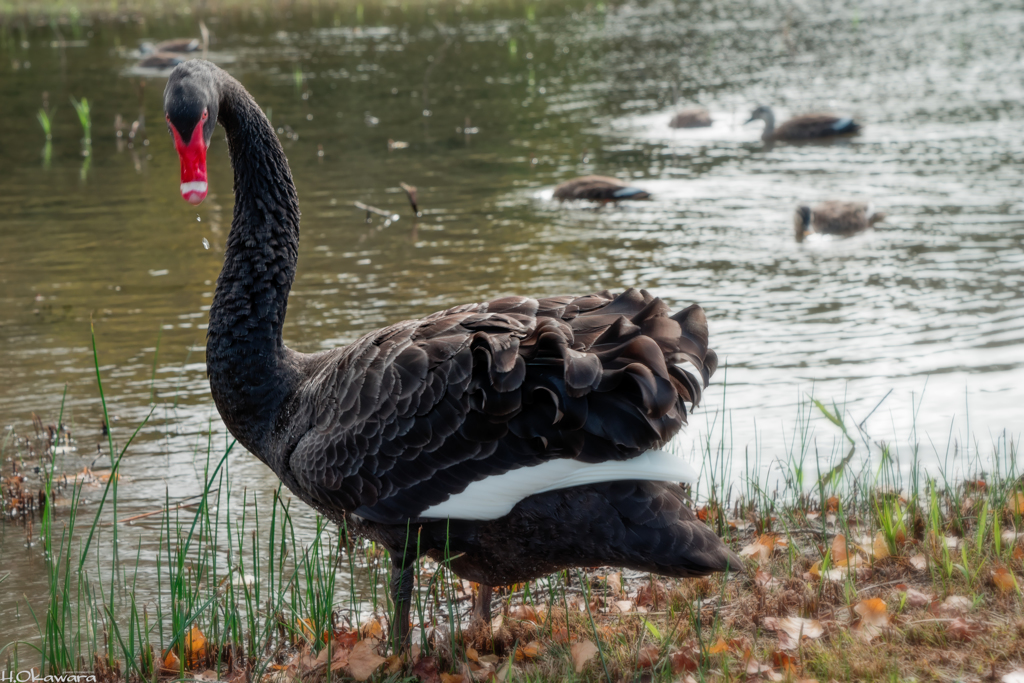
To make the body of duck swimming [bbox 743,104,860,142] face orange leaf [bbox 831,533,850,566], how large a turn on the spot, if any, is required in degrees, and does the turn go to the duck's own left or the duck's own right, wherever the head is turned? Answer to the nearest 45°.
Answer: approximately 90° to the duck's own left

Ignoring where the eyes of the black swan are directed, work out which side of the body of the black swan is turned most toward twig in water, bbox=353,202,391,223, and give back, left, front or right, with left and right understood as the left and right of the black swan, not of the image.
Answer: right

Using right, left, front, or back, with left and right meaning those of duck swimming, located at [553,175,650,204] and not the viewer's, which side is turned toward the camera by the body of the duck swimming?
left

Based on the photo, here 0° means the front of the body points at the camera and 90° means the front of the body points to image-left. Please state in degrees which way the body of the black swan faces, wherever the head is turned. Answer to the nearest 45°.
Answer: approximately 90°

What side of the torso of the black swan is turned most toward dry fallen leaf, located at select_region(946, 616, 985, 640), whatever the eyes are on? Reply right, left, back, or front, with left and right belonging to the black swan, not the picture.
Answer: back

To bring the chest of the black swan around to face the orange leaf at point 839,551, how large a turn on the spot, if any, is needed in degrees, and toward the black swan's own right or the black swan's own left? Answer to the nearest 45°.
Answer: approximately 180°

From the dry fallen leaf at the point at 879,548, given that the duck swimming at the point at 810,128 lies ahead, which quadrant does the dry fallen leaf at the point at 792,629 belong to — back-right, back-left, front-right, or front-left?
back-left

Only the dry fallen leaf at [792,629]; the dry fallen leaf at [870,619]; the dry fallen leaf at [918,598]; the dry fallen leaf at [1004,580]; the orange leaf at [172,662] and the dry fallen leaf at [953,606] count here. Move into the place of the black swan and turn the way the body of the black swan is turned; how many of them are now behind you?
5

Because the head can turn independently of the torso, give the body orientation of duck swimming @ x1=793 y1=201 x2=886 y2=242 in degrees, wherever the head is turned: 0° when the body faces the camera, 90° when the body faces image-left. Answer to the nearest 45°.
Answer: approximately 90°

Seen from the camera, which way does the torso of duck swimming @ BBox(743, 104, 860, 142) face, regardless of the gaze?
to the viewer's left

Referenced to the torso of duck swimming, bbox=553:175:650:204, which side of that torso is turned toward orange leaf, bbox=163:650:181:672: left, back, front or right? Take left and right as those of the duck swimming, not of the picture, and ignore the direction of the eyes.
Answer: left
